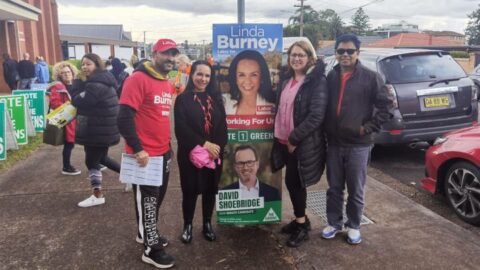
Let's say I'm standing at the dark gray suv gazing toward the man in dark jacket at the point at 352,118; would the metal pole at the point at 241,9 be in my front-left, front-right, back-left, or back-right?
front-right

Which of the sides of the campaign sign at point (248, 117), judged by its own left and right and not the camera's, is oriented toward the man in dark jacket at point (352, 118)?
left

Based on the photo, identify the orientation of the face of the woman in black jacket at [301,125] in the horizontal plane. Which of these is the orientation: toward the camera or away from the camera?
toward the camera

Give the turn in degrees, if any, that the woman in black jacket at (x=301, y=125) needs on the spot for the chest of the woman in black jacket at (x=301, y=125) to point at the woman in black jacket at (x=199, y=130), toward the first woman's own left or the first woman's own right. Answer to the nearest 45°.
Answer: approximately 45° to the first woman's own right

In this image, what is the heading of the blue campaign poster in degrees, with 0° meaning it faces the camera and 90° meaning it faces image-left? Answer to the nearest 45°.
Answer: approximately 0°

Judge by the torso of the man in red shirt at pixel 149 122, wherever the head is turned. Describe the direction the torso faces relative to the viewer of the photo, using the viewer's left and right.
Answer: facing the viewer and to the right of the viewer

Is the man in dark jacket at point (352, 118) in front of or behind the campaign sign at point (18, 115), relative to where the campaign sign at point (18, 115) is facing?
in front

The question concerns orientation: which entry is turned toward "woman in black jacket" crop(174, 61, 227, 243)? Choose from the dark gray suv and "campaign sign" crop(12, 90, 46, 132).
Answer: the campaign sign

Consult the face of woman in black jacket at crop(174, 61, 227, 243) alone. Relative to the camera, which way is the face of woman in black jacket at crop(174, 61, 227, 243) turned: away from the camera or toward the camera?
toward the camera

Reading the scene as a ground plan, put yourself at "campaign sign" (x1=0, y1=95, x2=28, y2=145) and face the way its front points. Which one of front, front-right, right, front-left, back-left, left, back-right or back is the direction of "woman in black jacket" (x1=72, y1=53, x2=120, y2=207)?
front

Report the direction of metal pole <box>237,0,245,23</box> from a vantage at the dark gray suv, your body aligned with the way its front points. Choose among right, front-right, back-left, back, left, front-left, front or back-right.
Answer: left

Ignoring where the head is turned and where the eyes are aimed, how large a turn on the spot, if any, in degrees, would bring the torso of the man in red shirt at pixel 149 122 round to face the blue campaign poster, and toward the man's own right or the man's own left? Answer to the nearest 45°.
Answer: approximately 90° to the man's own left
